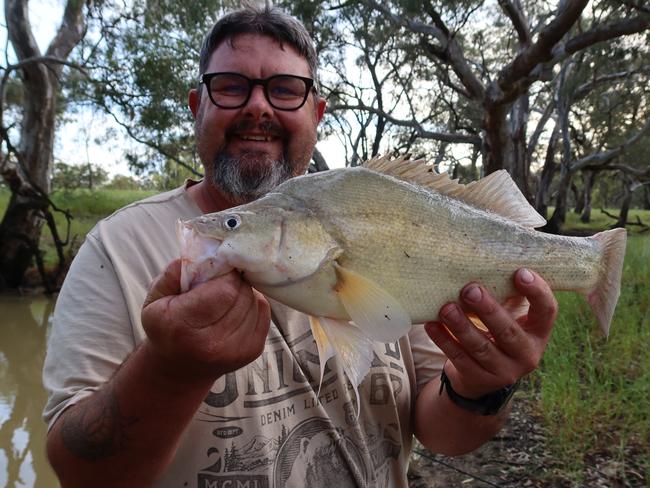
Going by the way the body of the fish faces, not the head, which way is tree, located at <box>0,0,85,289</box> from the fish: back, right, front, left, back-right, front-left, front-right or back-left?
front-right

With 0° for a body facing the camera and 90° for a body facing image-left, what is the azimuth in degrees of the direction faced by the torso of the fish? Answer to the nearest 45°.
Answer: approximately 90°
